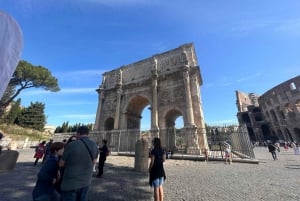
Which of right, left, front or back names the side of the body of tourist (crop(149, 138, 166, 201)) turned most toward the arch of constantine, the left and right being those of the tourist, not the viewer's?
front

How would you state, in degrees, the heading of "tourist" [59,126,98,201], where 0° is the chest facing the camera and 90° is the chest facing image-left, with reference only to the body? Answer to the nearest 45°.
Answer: approximately 180°

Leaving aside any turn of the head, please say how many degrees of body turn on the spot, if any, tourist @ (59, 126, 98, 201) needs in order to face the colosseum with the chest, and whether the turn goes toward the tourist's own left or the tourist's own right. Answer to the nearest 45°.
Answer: approximately 90° to the tourist's own right

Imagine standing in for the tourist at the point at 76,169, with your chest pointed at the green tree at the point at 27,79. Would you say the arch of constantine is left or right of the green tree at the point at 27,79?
right

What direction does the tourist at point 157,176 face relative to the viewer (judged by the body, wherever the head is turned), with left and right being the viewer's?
facing away from the viewer

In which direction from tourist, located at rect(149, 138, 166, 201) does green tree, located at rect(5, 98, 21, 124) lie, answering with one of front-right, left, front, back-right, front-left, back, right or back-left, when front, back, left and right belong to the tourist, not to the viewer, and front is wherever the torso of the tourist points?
front-left

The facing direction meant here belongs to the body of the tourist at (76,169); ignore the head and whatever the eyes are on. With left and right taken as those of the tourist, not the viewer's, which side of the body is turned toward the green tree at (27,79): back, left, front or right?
front

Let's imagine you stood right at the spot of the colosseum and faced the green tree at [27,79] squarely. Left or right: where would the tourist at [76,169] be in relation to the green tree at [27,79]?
left

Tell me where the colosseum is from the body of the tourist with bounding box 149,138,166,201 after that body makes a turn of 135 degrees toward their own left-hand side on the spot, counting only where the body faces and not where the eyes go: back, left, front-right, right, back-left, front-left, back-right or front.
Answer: back

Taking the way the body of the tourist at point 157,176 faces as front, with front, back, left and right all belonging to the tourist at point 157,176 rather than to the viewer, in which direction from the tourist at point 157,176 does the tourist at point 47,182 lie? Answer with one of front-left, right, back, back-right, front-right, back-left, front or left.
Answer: back-left

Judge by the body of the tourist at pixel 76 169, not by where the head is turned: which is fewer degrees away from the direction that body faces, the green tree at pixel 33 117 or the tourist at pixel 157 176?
the green tree
